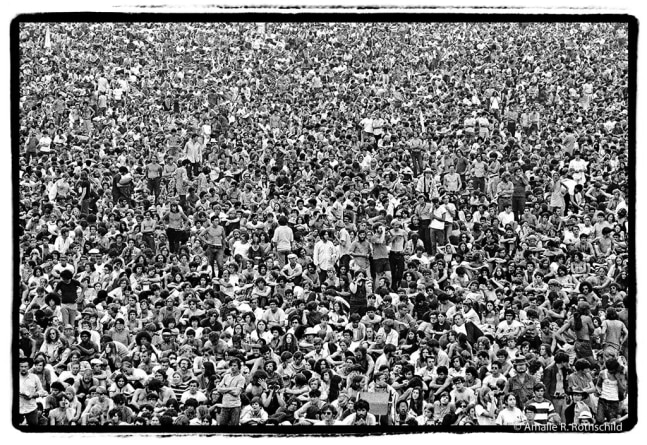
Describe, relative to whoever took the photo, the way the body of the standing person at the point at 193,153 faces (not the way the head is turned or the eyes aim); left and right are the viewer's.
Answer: facing the viewer

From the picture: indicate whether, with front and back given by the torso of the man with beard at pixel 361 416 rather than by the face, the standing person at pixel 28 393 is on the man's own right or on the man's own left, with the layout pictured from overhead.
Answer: on the man's own right

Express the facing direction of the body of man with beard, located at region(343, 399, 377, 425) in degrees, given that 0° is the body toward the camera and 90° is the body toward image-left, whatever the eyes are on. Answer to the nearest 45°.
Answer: approximately 0°

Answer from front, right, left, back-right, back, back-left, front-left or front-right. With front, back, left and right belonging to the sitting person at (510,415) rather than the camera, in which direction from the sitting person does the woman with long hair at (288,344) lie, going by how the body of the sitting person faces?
right

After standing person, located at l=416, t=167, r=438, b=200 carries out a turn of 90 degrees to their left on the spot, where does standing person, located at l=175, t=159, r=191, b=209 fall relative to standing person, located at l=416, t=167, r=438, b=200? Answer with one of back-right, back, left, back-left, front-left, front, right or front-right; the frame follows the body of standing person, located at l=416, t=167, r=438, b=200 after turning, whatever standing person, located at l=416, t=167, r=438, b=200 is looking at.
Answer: back

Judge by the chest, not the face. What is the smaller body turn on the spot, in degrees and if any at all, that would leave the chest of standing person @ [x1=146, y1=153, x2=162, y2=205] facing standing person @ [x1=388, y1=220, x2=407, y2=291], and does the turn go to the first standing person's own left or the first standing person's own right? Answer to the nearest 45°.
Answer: approximately 90° to the first standing person's own left

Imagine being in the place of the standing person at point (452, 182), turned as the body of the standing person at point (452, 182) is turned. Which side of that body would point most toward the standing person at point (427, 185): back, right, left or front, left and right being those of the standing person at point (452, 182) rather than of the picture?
right

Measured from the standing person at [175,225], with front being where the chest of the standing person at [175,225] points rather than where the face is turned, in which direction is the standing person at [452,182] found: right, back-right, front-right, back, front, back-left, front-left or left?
left

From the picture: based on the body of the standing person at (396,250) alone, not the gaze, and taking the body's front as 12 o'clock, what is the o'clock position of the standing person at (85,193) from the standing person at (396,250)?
the standing person at (85,193) is roughly at 3 o'clock from the standing person at (396,250).

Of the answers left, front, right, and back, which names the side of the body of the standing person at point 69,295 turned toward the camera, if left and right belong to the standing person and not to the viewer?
front
